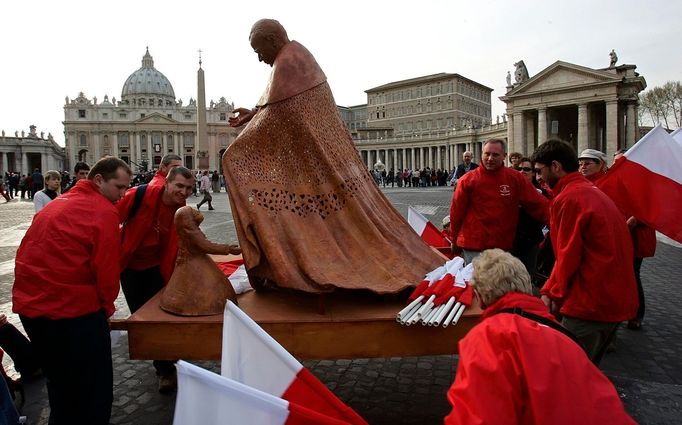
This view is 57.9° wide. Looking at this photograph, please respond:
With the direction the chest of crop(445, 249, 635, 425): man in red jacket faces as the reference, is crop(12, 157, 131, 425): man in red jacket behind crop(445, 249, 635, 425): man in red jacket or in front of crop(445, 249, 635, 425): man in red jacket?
in front

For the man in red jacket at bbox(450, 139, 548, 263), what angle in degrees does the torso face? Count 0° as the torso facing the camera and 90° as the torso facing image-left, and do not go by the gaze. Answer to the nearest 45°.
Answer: approximately 0°

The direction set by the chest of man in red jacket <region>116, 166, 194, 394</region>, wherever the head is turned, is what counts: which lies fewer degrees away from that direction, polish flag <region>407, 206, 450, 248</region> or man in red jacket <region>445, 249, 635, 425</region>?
the man in red jacket

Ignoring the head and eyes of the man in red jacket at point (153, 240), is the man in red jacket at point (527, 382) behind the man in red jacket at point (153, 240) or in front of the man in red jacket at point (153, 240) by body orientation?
in front

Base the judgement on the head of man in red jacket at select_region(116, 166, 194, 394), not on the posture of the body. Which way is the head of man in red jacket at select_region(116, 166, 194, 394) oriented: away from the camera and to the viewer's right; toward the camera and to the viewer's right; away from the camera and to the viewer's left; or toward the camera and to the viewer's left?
toward the camera and to the viewer's right

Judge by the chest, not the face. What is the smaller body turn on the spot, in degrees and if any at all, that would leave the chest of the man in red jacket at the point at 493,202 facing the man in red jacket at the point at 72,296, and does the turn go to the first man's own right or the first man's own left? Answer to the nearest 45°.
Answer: approximately 45° to the first man's own right

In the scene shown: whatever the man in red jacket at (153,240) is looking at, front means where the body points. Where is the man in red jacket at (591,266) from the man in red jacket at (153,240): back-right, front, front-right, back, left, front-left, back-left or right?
front

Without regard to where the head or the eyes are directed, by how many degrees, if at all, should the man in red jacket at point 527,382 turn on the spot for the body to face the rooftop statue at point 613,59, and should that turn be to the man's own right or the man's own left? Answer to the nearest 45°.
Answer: approximately 45° to the man's own right

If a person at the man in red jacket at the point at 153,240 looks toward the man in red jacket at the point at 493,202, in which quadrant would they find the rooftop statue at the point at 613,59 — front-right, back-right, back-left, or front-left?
front-left

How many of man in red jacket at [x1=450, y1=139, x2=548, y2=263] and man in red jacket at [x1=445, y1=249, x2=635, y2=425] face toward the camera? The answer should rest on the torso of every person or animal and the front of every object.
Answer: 1

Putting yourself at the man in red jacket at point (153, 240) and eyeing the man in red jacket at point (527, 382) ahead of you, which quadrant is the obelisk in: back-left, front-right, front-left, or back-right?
back-left

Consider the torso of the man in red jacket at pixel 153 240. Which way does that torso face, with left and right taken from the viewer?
facing the viewer and to the right of the viewer

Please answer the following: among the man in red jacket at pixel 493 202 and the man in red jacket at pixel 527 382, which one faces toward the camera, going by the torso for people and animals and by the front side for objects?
the man in red jacket at pixel 493 202

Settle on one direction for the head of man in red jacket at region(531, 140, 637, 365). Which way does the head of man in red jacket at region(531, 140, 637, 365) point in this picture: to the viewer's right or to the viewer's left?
to the viewer's left

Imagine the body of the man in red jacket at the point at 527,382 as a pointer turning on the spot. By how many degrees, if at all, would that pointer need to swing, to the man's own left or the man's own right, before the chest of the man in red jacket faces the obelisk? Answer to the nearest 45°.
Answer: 0° — they already face it

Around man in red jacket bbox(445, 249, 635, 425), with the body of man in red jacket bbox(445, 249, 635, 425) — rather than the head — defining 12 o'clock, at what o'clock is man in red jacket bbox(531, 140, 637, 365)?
man in red jacket bbox(531, 140, 637, 365) is roughly at 2 o'clock from man in red jacket bbox(445, 249, 635, 425).

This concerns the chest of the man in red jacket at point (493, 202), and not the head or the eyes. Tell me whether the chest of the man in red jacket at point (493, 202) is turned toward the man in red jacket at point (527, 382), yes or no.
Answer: yes

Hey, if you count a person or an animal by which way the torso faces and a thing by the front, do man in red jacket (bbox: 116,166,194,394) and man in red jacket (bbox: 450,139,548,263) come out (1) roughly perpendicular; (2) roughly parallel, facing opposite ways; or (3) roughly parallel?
roughly perpendicular
